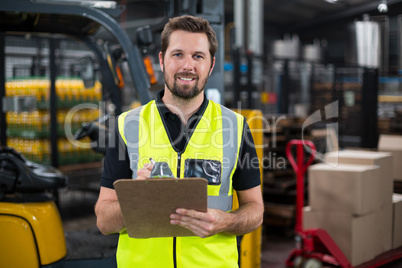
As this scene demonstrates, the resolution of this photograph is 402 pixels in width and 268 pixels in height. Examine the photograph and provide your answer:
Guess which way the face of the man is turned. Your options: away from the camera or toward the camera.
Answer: toward the camera

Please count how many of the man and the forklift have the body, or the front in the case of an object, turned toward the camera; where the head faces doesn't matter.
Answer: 1

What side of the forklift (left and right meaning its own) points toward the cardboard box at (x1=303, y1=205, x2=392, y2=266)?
front

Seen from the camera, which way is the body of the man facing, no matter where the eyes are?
toward the camera

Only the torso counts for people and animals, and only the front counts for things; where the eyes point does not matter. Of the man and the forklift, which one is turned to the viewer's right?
the forklift

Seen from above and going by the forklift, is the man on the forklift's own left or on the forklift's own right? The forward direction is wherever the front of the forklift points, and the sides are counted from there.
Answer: on the forklift's own right

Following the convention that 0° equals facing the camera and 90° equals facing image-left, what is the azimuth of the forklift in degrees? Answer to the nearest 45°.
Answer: approximately 270°

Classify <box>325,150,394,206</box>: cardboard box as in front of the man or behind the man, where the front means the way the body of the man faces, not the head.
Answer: behind

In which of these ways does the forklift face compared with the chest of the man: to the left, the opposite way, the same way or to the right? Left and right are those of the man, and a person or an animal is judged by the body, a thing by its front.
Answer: to the left
